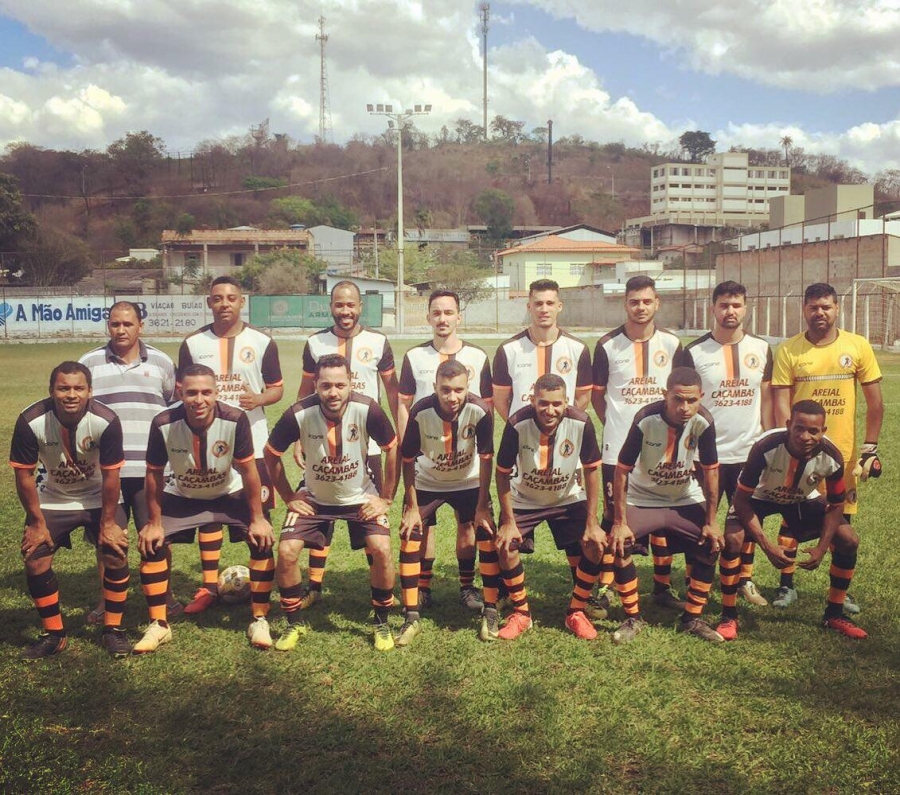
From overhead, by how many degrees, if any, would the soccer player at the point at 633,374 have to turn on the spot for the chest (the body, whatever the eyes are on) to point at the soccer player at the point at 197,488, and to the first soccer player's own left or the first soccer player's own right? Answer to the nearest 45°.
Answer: approximately 45° to the first soccer player's own right

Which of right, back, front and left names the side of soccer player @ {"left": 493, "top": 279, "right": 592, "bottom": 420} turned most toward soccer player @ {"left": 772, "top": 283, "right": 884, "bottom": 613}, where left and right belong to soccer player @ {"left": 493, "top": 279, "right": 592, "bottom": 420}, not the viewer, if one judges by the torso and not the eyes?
left

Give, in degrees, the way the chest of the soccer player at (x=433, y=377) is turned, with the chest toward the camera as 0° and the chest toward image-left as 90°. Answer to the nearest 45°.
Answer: approximately 0°

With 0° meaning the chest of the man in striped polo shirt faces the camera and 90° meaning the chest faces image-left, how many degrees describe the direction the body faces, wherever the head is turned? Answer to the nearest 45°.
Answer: approximately 0°

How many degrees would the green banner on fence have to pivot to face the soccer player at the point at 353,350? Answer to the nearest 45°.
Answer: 0° — it already faces them

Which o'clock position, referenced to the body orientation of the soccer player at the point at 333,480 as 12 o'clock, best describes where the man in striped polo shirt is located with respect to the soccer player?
The man in striped polo shirt is roughly at 4 o'clock from the soccer player.

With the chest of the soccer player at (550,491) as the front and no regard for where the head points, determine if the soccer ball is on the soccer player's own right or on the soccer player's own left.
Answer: on the soccer player's own right

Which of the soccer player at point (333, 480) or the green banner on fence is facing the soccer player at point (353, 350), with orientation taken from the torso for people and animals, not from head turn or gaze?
the green banner on fence
